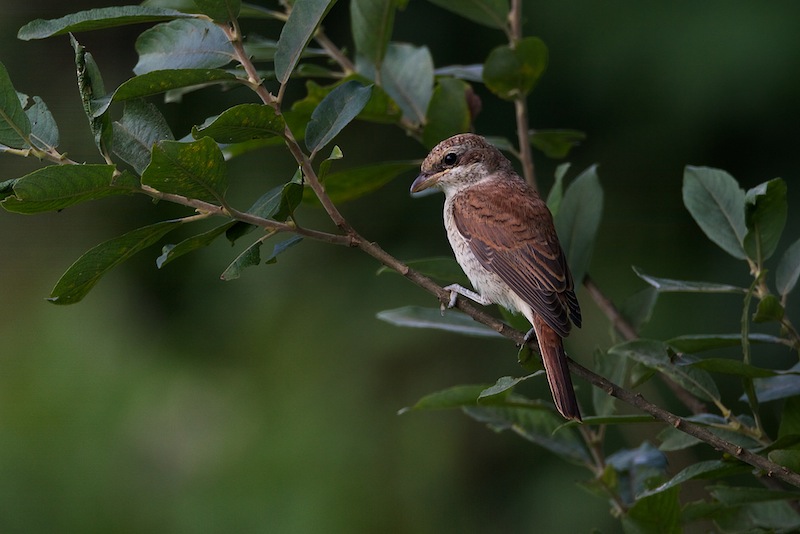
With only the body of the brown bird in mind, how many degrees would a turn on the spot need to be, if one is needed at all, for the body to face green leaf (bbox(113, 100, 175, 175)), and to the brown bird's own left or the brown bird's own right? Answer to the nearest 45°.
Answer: approximately 45° to the brown bird's own left

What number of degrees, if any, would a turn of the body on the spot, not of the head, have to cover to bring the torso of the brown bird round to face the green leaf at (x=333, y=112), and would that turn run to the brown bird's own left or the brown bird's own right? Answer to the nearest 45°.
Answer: approximately 45° to the brown bird's own left

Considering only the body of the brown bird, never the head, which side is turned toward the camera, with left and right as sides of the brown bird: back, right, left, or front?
left

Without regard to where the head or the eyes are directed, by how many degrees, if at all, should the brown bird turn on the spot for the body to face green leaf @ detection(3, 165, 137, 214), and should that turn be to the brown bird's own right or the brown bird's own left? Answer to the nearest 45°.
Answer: approximately 45° to the brown bird's own left

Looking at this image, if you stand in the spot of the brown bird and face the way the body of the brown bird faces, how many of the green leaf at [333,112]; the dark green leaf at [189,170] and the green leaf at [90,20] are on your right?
0

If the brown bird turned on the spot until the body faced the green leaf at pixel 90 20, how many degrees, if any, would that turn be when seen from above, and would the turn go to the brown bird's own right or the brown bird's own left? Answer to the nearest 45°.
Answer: approximately 45° to the brown bird's own left

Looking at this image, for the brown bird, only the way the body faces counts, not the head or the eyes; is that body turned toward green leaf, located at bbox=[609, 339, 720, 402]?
no

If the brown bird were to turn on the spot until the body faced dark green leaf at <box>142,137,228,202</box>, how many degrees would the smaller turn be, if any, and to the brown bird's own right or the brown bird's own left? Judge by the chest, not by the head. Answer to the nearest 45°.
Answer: approximately 45° to the brown bird's own left

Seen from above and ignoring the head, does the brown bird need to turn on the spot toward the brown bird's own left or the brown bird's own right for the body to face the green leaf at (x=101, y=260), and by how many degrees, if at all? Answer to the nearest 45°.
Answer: approximately 45° to the brown bird's own left

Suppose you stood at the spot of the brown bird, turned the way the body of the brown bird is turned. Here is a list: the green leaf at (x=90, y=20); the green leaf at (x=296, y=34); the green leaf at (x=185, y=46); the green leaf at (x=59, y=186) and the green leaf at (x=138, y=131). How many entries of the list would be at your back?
0
